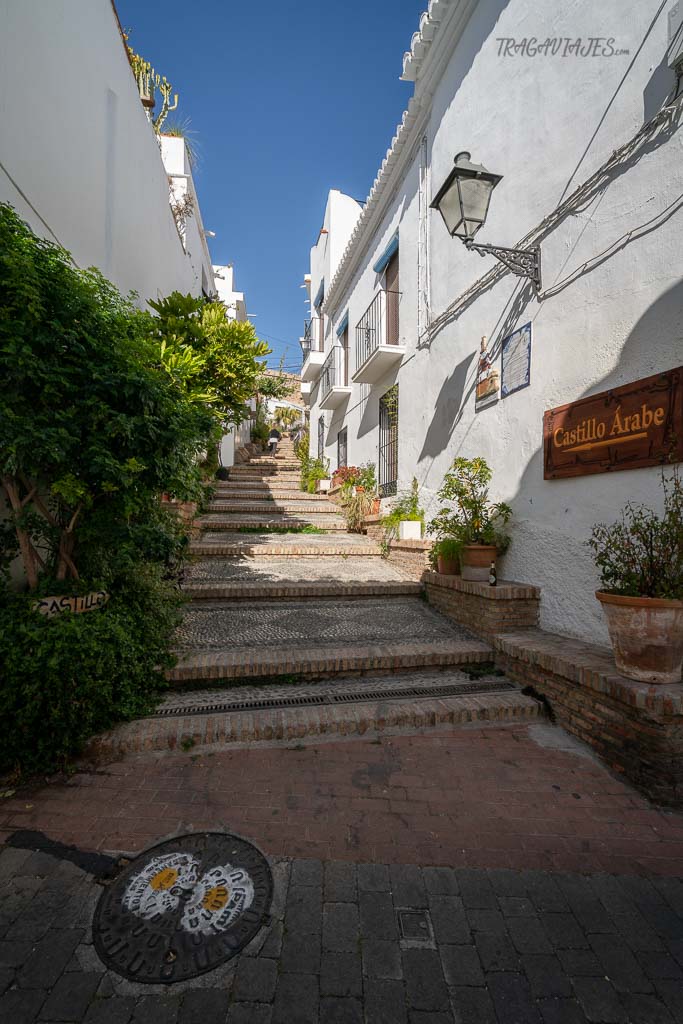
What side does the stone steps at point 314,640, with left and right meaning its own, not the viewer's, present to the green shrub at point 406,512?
back

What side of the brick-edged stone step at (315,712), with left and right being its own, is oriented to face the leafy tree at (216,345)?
back

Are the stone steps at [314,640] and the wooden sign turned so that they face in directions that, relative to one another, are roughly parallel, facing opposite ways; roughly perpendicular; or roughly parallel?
roughly perpendicular

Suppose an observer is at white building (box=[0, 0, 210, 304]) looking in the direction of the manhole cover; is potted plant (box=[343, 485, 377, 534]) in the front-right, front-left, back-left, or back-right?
back-left

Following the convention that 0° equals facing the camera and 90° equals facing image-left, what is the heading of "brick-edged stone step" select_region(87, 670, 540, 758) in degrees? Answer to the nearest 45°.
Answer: approximately 0°

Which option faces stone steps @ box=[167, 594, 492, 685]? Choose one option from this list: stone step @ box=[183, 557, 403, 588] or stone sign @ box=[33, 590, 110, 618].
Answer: stone step @ box=[183, 557, 403, 588]

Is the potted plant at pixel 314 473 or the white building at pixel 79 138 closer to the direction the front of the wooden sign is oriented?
the white building

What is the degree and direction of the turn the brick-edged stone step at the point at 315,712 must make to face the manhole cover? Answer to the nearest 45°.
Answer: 0° — it already faces it

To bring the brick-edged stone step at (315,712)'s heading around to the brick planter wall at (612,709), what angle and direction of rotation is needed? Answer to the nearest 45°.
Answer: approximately 90° to its left
